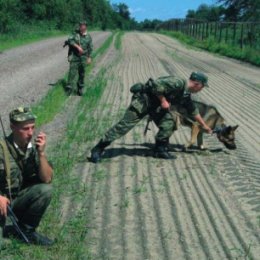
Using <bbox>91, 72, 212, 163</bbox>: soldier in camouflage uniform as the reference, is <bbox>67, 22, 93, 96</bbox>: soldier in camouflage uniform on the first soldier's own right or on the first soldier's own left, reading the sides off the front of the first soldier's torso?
on the first soldier's own left

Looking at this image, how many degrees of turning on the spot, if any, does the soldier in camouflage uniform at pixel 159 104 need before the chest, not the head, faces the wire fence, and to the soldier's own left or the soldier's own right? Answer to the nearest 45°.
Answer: approximately 90° to the soldier's own left

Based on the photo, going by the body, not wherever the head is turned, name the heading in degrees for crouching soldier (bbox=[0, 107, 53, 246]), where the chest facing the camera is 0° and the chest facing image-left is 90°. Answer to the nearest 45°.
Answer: approximately 315°

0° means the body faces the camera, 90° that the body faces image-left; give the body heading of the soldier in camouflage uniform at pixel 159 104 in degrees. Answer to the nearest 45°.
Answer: approximately 270°

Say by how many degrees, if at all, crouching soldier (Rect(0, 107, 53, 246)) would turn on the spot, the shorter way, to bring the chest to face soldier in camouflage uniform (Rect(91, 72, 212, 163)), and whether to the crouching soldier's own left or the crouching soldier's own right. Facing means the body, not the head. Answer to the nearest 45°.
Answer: approximately 90° to the crouching soldier's own left

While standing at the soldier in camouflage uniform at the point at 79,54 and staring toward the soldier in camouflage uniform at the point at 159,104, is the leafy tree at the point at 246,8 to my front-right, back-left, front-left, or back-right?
back-left

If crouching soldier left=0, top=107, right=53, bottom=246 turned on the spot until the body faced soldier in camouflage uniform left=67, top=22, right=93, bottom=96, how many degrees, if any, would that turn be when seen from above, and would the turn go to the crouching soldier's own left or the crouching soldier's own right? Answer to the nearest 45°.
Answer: approximately 135° to the crouching soldier's own left
